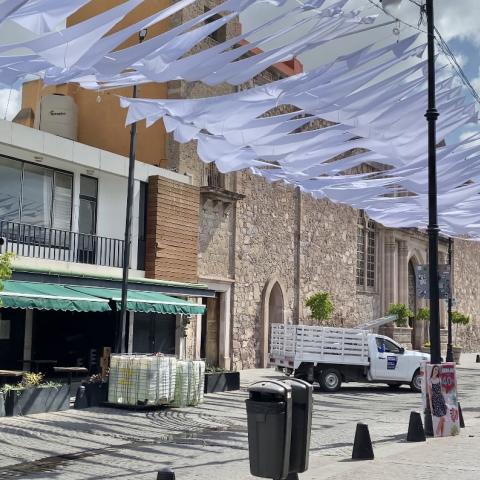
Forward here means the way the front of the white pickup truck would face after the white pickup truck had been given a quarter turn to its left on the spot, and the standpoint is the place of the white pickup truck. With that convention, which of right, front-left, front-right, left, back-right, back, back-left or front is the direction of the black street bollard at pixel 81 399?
left

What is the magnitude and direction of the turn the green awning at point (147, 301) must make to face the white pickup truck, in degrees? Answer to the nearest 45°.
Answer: approximately 45° to its left

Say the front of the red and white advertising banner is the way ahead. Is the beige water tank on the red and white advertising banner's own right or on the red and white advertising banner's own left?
on the red and white advertising banner's own right

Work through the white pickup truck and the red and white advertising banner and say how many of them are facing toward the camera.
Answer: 1

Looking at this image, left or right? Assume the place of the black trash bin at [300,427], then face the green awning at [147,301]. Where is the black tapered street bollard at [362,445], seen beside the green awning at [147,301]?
right

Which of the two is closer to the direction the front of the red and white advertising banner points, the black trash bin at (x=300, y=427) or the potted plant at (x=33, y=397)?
the black trash bin

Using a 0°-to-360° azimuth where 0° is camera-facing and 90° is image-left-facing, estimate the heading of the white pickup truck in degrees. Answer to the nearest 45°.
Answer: approximately 225°

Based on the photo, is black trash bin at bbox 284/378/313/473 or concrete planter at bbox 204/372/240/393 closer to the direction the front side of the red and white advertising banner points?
the black trash bin

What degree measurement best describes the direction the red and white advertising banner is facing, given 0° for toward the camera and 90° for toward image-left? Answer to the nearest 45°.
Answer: approximately 0°

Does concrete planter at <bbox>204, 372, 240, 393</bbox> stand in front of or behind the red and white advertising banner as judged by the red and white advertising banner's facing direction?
behind

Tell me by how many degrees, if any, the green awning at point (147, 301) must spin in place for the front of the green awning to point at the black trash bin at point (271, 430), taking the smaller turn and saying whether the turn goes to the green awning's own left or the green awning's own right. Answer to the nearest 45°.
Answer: approximately 45° to the green awning's own right

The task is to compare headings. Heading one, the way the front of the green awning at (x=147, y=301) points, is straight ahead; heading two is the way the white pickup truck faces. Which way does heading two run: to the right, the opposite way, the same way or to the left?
to the left

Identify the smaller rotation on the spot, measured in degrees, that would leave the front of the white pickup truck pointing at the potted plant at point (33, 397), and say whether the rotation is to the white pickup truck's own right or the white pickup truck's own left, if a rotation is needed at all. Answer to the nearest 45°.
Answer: approximately 180°

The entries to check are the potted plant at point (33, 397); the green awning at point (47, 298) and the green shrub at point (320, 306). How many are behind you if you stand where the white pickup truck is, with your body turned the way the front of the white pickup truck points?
2

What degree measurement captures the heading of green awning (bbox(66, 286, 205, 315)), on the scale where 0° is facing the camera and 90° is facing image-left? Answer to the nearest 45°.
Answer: approximately 315°
